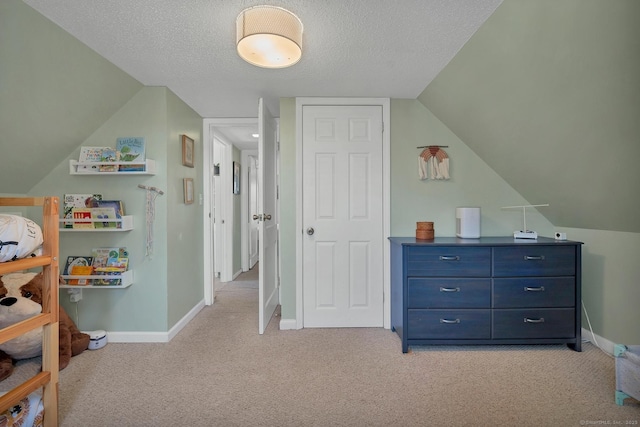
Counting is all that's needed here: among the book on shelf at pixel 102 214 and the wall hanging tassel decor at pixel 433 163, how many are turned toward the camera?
2

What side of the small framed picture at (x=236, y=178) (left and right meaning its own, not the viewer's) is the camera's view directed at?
right

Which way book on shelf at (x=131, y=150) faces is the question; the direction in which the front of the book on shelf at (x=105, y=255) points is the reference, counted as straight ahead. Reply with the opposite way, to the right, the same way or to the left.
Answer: the same way

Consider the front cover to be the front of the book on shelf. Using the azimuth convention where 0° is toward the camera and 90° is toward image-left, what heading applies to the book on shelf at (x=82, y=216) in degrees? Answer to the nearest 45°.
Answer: approximately 0°

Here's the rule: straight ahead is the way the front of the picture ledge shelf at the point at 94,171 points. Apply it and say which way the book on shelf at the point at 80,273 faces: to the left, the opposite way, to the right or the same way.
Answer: the same way

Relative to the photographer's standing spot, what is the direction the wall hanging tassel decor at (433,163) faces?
facing the viewer

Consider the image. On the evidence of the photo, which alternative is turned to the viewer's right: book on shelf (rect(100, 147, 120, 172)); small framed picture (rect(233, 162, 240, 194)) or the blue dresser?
the small framed picture

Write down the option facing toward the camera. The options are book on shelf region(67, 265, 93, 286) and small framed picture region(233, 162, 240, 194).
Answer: the book on shelf

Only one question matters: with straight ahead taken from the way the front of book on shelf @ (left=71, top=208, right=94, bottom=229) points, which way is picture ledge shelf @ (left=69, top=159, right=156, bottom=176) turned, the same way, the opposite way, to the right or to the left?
the same way

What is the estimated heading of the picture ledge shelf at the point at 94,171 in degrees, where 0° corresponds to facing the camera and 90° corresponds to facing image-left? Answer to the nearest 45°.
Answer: approximately 0°

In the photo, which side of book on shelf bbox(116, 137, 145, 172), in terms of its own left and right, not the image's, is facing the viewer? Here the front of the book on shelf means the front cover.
front

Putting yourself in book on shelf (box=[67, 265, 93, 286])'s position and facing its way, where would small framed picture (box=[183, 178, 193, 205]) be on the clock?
The small framed picture is roughly at 9 o'clock from the book on shelf.
